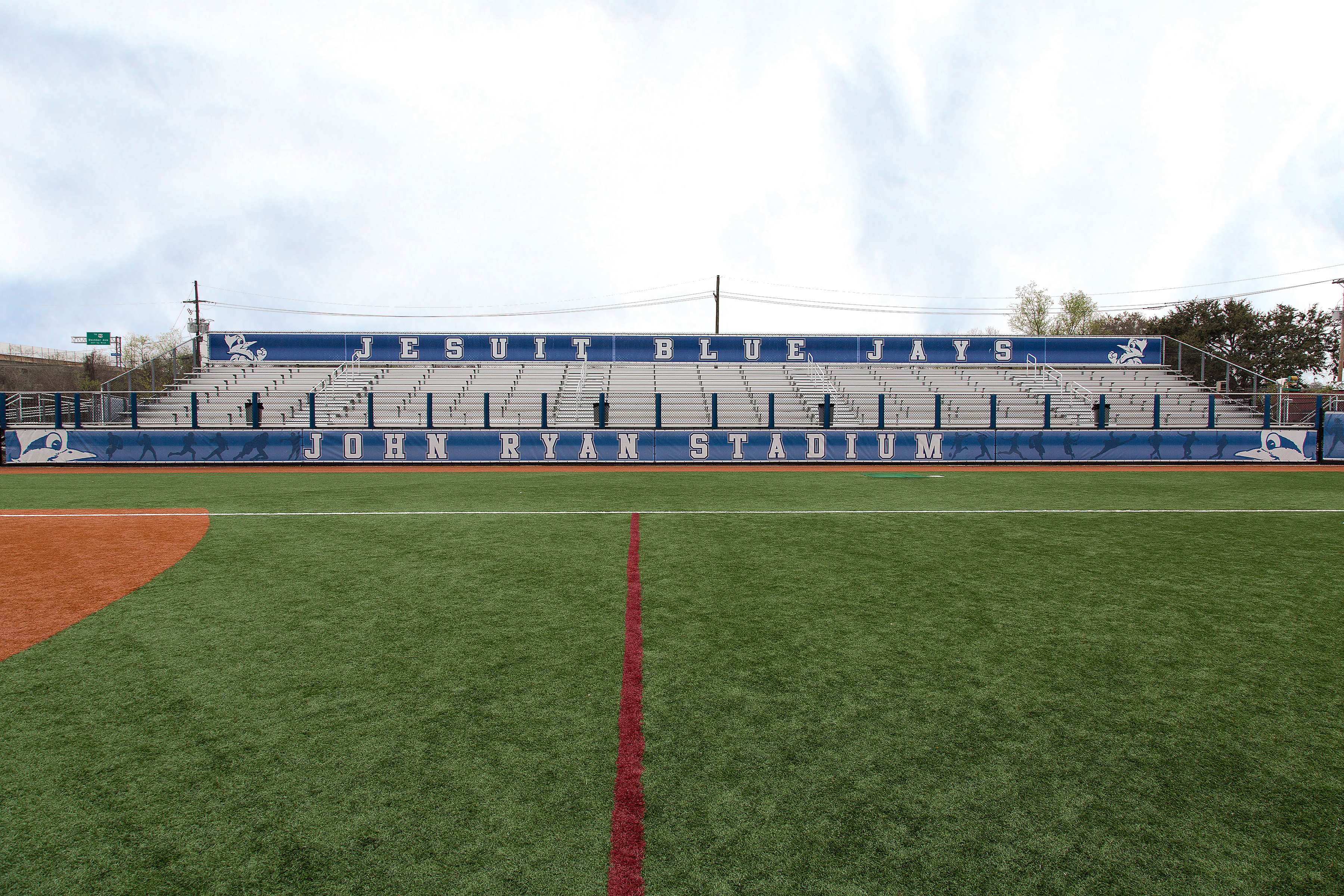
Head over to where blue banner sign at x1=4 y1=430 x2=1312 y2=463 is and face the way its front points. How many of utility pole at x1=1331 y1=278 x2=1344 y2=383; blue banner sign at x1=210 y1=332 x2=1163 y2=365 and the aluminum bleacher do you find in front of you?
0

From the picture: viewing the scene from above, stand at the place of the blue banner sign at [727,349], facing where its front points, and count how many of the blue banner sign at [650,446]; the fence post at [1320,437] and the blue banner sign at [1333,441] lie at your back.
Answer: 0

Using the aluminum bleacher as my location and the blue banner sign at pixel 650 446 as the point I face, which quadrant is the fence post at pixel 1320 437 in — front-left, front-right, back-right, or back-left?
front-left

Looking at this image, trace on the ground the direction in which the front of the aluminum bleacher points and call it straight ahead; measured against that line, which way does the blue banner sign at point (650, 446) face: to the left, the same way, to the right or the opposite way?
the same way

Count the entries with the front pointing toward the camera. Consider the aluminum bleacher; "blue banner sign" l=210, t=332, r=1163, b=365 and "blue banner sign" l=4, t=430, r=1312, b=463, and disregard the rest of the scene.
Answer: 3

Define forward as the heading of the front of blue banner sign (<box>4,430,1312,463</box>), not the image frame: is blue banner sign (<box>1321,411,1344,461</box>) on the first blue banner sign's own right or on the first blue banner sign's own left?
on the first blue banner sign's own left

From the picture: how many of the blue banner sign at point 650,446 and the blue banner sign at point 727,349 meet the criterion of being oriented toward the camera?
2

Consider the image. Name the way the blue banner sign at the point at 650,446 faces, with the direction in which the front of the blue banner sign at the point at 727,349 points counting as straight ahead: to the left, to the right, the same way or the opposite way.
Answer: the same way

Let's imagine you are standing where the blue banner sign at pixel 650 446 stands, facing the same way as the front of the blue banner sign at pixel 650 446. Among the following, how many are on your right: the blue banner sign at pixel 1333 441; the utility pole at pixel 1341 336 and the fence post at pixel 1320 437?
0

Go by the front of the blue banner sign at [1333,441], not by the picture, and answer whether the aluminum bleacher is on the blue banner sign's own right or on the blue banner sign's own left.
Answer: on the blue banner sign's own right

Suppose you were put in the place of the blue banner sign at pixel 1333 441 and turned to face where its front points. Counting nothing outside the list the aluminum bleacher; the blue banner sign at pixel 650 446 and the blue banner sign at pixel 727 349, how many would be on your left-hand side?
0

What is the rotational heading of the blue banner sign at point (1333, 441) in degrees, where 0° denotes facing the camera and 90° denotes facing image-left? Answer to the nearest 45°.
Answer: approximately 0°

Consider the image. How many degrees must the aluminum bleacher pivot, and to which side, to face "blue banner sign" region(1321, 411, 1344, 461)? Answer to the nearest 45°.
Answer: approximately 45° to its left

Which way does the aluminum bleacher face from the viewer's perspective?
toward the camera

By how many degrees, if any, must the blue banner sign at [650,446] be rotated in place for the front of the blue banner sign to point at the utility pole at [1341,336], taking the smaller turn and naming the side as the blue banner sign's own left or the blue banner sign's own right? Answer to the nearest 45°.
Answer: approximately 135° to the blue banner sign's own left

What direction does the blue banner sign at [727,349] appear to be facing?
toward the camera
